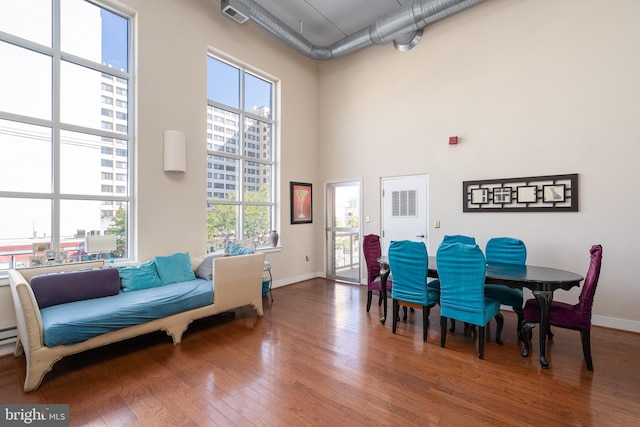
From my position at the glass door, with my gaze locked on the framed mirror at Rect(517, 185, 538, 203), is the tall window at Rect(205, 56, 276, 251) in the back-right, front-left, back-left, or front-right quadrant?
back-right

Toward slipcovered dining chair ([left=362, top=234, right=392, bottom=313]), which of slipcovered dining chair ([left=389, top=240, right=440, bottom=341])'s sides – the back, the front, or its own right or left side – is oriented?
left

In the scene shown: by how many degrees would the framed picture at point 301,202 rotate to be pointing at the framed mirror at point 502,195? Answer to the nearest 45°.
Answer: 0° — it already faces it

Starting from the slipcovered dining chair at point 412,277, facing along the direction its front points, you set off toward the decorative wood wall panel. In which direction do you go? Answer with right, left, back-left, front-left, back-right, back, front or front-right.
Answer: front

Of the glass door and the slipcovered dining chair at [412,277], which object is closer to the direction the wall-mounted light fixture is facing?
the slipcovered dining chair

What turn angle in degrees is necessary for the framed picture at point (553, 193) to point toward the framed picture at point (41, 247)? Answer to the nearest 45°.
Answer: approximately 45° to its right

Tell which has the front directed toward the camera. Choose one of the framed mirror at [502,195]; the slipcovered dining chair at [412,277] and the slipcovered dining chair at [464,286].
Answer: the framed mirror

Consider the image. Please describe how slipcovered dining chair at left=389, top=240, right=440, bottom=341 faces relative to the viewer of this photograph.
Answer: facing away from the viewer and to the right of the viewer

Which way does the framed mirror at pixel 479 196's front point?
toward the camera

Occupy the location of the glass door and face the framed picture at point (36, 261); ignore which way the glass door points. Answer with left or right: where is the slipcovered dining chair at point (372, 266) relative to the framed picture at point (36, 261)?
left

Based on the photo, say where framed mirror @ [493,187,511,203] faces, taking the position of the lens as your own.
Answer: facing the viewer

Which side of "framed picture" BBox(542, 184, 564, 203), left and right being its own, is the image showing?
front

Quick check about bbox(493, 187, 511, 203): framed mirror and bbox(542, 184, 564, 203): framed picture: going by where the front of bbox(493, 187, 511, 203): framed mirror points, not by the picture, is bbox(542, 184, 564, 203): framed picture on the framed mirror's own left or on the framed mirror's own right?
on the framed mirror's own left
